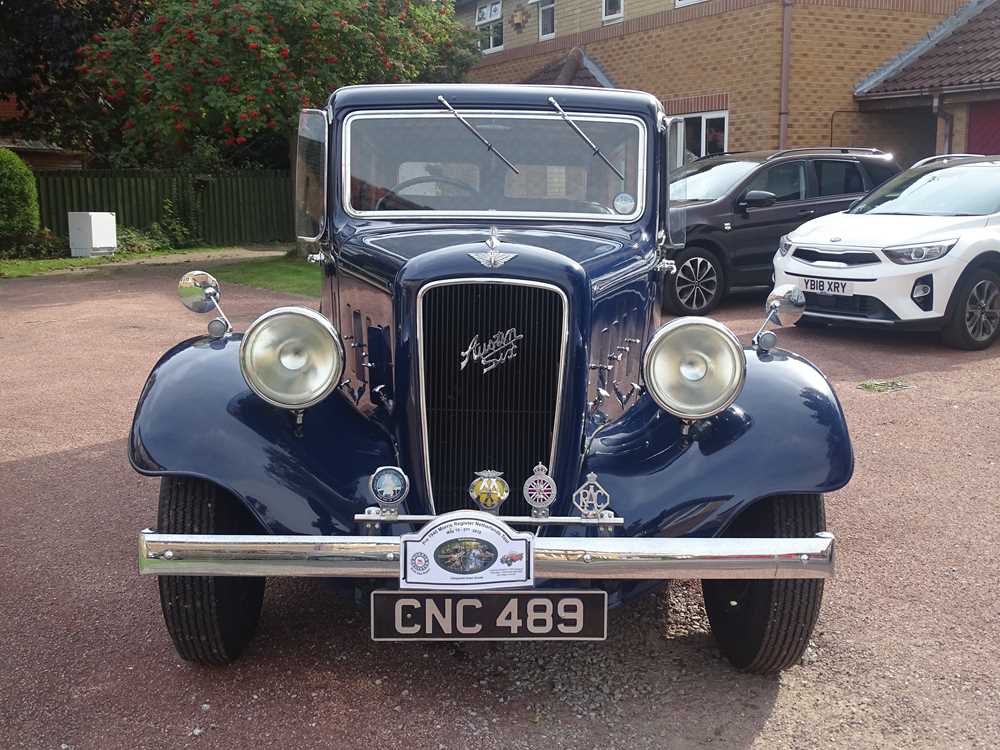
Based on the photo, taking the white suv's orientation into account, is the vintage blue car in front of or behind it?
in front

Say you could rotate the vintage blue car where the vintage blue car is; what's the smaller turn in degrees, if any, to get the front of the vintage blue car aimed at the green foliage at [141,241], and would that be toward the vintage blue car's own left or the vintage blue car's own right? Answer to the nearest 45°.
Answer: approximately 180°

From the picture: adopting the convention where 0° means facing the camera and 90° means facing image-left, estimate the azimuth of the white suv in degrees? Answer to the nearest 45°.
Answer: approximately 45°

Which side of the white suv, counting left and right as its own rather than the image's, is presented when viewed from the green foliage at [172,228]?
right

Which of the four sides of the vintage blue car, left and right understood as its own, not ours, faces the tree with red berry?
back

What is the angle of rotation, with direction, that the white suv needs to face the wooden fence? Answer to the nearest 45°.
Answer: approximately 90° to its right

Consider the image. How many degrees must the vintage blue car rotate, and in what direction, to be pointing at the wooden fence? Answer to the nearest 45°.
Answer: approximately 180°

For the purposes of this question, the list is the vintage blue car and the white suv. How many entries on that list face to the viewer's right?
0

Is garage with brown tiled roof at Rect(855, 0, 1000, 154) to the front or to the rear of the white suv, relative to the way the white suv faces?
to the rear

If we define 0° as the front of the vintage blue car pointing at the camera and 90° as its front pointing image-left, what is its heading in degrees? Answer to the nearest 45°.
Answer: approximately 0°
